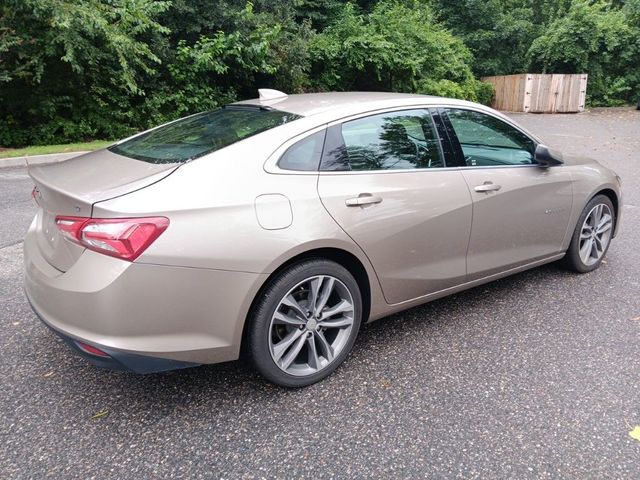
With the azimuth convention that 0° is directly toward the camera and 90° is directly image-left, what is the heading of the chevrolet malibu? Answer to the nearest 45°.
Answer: approximately 225°

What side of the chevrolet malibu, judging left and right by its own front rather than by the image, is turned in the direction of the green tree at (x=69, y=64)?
left

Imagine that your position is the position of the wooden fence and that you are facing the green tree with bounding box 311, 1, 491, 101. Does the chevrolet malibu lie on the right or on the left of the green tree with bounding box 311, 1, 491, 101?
left

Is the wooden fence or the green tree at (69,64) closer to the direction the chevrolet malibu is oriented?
the wooden fence

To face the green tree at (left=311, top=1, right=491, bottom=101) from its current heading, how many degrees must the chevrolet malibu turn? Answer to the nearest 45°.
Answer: approximately 45° to its left
